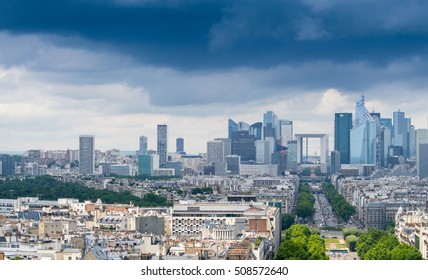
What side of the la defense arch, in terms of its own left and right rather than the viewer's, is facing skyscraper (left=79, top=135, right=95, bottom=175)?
right

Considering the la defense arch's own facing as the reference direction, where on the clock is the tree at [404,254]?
The tree is roughly at 12 o'clock from the la defense arch.

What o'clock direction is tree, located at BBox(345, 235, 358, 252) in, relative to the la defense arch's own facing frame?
The tree is roughly at 12 o'clock from the la defense arch.

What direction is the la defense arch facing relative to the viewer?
toward the camera

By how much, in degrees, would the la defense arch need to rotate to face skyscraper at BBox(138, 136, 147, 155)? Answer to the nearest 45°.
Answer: approximately 45° to its right

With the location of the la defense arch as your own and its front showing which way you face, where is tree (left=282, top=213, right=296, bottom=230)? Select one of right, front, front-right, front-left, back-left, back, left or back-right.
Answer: front

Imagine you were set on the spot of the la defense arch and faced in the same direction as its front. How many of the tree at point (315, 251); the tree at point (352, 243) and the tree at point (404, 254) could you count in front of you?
3

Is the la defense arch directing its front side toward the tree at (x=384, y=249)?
yes

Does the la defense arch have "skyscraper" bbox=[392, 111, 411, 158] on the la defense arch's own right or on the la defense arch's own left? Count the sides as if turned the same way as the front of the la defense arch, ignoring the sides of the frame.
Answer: on the la defense arch's own left

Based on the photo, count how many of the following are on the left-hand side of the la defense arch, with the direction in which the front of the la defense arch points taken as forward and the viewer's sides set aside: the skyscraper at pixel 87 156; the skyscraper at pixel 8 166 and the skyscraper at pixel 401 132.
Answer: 1

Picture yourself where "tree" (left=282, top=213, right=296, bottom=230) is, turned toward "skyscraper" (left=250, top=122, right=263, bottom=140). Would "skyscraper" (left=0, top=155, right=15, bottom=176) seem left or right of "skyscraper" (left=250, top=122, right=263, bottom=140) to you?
left

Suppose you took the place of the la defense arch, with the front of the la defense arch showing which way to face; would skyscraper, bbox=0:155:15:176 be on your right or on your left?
on your right
